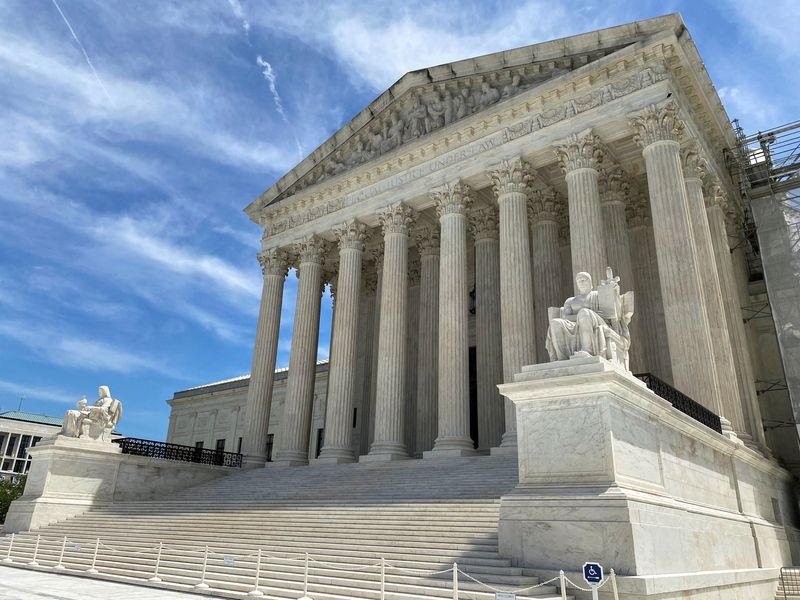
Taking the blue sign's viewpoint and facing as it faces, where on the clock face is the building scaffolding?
The building scaffolding is roughly at 7 o'clock from the blue sign.

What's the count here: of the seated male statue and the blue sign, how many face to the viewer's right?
0

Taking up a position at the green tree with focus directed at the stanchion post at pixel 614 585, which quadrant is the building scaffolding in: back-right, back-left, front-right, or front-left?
front-left

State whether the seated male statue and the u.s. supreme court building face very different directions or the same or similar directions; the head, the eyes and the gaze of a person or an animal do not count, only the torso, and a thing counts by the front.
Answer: same or similar directions

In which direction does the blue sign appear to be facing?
toward the camera

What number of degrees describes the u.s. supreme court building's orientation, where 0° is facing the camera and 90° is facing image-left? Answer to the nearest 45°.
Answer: approximately 45°

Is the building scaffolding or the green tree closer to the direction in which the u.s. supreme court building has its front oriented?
the green tree

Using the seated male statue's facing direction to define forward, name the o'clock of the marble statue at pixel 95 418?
The marble statue is roughly at 2 o'clock from the seated male statue.

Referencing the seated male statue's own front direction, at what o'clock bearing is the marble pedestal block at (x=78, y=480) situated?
The marble pedestal block is roughly at 2 o'clock from the seated male statue.

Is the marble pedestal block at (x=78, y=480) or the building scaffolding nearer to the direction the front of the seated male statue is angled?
the marble pedestal block

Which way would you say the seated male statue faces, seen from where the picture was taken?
facing the viewer and to the left of the viewer

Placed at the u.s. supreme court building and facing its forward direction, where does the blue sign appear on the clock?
The blue sign is roughly at 11 o'clock from the u.s. supreme court building.

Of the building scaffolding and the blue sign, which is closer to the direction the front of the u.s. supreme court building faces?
the blue sign

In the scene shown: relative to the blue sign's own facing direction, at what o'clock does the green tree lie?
The green tree is roughly at 4 o'clock from the blue sign.

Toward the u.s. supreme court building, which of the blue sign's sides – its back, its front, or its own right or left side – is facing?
back
